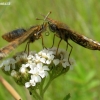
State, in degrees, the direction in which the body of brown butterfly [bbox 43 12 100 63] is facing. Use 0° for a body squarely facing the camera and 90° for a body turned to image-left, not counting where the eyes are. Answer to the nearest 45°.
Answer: approximately 90°

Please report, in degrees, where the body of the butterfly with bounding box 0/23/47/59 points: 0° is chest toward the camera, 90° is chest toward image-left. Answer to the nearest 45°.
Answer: approximately 270°

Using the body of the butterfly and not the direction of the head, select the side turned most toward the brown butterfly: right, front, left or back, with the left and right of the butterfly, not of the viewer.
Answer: front

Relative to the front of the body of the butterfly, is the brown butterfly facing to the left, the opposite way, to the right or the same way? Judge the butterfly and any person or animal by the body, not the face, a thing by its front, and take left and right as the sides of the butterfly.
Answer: the opposite way

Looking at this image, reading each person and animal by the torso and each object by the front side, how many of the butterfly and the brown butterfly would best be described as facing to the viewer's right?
1

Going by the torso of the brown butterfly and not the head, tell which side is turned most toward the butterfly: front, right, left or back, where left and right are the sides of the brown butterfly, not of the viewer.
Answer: front
